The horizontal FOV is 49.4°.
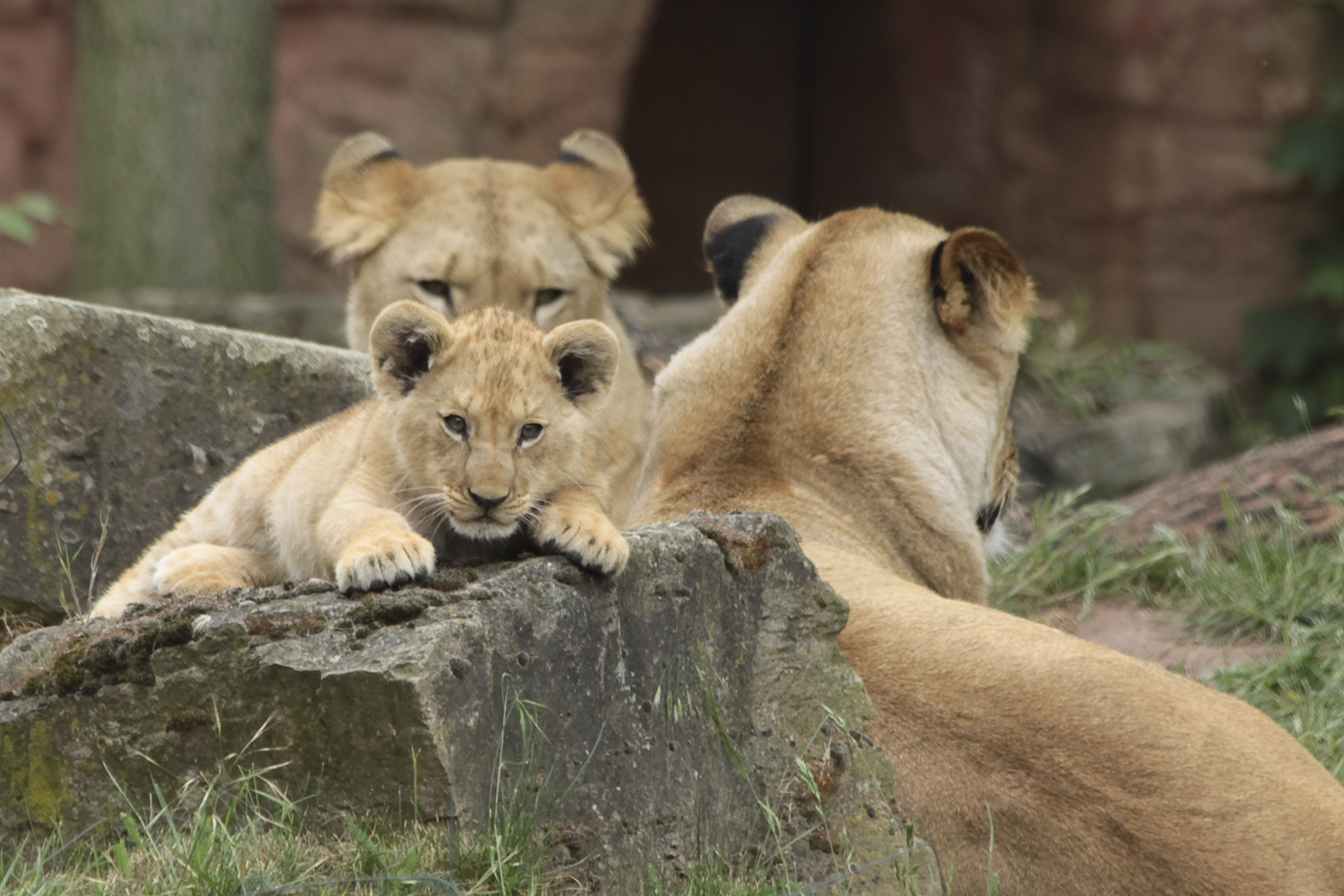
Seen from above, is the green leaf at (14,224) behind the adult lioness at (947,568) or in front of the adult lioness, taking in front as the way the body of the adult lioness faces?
in front

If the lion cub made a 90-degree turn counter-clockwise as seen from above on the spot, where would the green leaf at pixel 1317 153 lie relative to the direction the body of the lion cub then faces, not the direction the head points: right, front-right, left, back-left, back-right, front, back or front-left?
front

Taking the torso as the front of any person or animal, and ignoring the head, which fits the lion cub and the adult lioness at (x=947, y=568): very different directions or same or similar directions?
very different directions

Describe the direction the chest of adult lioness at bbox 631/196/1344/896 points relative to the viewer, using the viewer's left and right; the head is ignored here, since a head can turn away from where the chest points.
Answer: facing away from the viewer and to the left of the viewer

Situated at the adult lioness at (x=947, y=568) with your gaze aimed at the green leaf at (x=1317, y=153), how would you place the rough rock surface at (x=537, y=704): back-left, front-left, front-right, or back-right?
back-left

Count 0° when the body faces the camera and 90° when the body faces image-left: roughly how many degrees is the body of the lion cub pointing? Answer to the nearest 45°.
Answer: approximately 315°

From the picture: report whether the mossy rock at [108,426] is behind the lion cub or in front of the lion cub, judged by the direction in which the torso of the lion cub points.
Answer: behind

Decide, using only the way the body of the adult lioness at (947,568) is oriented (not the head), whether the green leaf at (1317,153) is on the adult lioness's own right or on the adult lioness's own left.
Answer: on the adult lioness's own right

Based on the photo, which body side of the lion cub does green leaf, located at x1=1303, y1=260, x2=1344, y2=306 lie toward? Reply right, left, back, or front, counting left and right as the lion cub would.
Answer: left
